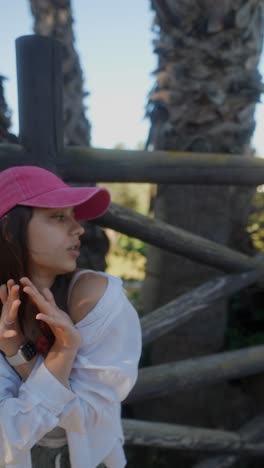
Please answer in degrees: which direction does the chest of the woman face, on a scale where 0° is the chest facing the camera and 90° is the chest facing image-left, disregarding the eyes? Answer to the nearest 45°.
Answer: approximately 0°

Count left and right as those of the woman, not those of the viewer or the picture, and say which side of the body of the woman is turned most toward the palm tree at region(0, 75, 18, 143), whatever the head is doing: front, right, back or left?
back

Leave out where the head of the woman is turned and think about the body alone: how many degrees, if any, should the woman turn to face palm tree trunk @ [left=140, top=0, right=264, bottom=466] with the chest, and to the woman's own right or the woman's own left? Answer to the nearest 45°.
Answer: approximately 180°

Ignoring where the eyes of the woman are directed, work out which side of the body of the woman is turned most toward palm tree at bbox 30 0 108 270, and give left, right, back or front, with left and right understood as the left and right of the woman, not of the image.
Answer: back

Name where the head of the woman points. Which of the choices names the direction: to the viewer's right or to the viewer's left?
to the viewer's right
